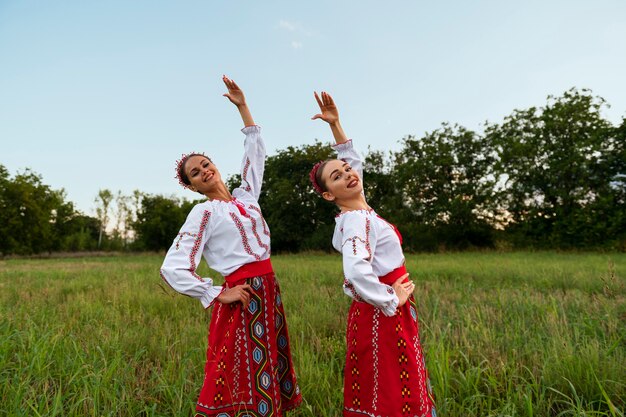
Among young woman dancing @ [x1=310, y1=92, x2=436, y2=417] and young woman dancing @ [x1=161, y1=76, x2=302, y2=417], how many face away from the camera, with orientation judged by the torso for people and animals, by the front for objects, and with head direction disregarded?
0

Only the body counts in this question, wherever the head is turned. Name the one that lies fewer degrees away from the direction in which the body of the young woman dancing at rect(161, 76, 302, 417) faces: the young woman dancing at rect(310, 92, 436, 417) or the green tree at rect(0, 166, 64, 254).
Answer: the young woman dancing

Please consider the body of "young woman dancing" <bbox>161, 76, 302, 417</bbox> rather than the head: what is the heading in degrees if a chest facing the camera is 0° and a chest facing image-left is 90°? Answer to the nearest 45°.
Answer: approximately 315°

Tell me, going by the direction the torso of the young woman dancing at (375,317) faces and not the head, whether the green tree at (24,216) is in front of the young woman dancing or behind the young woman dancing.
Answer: behind
